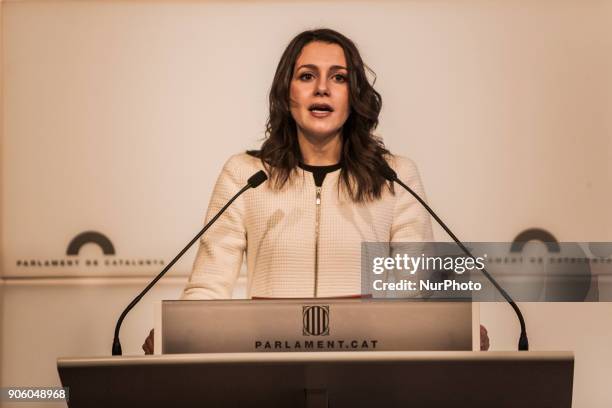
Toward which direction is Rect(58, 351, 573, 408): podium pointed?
toward the camera

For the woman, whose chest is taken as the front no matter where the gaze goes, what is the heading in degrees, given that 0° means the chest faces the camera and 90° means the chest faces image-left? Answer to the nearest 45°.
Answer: approximately 0°

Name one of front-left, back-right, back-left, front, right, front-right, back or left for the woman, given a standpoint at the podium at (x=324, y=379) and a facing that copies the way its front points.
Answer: back

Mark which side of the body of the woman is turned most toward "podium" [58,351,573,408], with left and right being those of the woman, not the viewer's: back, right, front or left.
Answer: front
